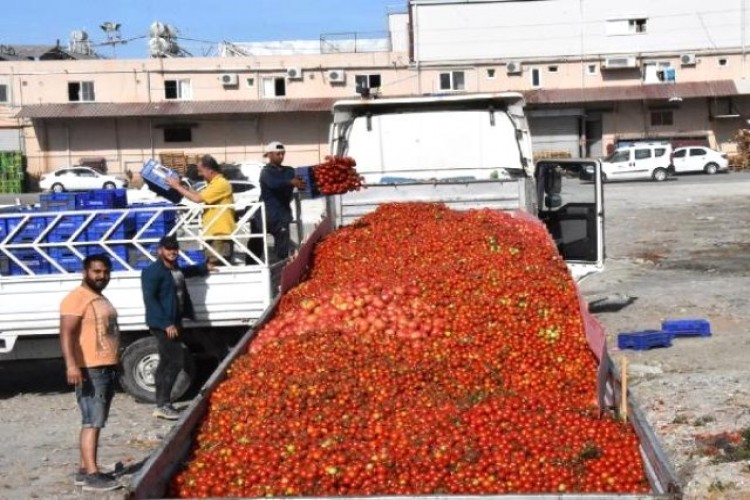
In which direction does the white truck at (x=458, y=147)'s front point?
away from the camera

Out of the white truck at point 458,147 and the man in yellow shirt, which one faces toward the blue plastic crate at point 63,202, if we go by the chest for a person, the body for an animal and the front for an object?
the man in yellow shirt

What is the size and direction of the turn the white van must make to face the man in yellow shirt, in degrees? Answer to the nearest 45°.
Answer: approximately 90° to its left

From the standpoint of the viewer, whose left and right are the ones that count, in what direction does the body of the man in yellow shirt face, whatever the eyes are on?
facing to the left of the viewer

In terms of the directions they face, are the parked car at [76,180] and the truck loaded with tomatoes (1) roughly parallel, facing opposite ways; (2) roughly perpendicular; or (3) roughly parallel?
roughly perpendicular

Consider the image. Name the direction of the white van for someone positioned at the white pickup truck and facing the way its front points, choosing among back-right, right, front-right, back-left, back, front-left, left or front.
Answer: back-right

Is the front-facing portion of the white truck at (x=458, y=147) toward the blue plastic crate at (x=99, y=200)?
no

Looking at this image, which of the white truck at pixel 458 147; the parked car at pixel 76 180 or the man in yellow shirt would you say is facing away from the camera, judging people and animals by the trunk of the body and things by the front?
the white truck

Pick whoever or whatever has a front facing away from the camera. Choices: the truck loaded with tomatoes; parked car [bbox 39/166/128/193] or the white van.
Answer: the truck loaded with tomatoes

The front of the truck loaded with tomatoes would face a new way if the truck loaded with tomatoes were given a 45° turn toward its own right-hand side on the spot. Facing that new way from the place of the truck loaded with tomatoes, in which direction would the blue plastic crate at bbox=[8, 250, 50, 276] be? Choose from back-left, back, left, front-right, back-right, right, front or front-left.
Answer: left

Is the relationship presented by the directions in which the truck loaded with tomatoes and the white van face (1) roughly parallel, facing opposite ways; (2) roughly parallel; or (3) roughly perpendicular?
roughly perpendicular

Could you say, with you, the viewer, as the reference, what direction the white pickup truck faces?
facing to the left of the viewer

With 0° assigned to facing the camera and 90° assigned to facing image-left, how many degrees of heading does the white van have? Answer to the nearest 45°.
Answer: approximately 90°

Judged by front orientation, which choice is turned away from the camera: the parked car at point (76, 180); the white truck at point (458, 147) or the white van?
the white truck

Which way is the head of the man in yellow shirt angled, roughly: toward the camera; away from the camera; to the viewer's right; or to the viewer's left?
to the viewer's left
